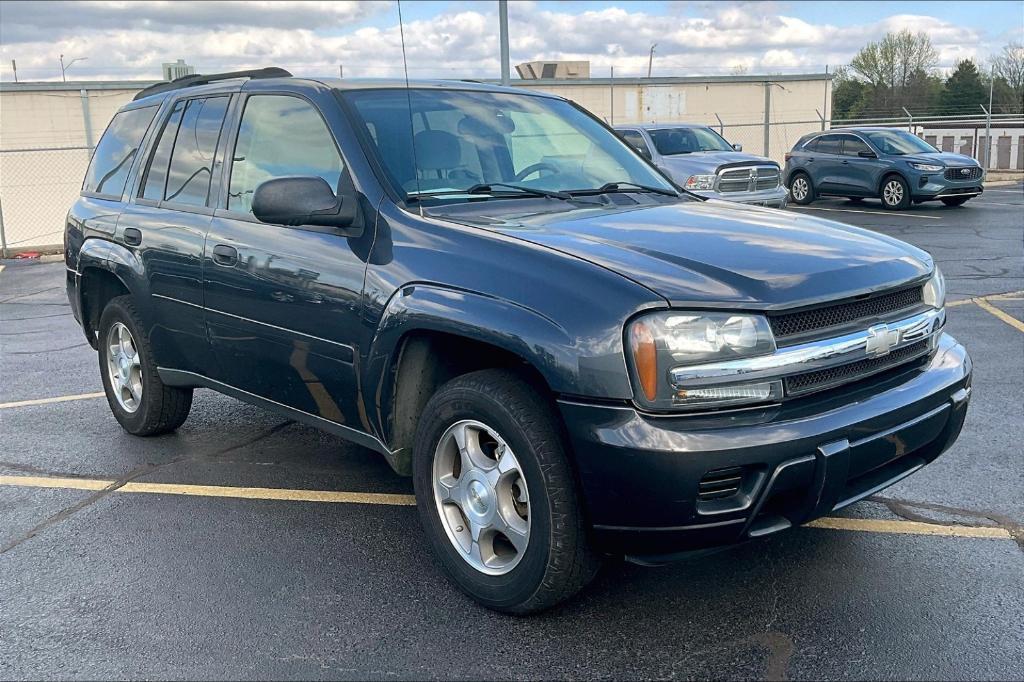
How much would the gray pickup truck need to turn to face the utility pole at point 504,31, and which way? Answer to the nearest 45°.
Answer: approximately 135° to its right

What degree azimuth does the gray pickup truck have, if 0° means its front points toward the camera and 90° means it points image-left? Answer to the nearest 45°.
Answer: approximately 315°
